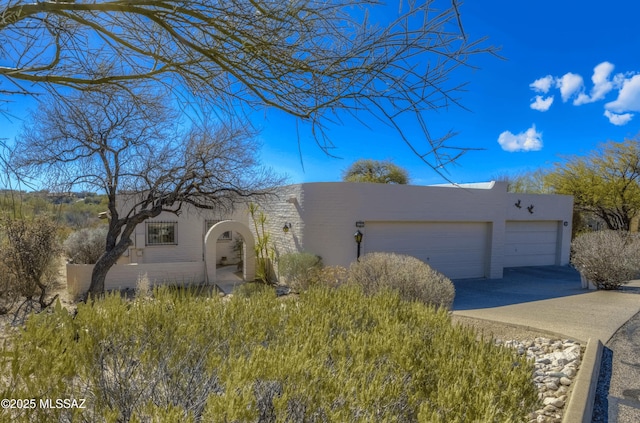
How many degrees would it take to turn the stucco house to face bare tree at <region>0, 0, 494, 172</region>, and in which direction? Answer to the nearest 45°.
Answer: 0° — it already faces it

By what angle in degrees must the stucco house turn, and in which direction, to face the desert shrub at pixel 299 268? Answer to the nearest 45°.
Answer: approximately 45° to its right

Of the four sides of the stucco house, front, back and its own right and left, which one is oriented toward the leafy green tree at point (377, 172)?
back

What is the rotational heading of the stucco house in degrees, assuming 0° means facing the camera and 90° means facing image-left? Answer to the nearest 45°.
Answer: approximately 0°

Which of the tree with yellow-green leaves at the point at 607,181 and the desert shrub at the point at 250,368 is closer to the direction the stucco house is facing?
the desert shrub

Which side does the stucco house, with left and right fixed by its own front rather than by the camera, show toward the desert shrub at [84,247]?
right
